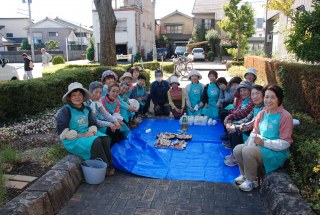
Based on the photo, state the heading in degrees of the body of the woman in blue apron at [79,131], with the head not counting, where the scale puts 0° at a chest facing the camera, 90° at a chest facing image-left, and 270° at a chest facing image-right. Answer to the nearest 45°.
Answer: approximately 315°

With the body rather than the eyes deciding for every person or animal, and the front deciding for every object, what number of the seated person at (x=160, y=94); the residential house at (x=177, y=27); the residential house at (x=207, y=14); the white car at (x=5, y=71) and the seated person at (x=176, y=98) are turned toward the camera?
4

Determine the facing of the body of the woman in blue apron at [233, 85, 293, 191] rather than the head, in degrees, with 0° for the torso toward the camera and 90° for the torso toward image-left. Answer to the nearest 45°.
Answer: approximately 45°

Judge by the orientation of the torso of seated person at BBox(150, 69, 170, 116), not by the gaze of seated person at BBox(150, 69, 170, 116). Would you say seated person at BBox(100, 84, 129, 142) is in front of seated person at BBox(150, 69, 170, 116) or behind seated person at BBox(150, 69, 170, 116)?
in front

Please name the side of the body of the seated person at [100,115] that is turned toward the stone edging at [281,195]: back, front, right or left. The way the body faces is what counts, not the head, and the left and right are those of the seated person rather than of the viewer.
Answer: front

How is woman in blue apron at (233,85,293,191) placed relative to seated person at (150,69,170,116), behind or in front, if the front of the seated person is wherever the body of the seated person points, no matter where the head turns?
in front

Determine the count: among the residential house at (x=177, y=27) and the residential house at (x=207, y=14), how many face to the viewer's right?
0

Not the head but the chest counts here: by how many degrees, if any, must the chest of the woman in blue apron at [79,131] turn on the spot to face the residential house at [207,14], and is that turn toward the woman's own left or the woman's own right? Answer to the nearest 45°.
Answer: approximately 90° to the woman's own left

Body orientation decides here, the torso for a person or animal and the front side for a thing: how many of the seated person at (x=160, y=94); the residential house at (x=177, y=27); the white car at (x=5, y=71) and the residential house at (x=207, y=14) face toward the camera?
3

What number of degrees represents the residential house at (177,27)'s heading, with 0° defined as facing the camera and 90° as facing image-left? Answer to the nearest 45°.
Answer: approximately 0°

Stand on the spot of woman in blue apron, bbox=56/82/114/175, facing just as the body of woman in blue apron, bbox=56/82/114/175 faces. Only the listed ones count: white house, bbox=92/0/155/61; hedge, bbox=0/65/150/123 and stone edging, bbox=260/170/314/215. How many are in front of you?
1
